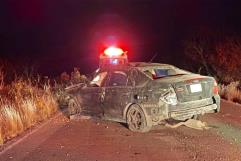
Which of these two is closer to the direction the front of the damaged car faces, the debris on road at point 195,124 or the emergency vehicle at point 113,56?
the emergency vehicle

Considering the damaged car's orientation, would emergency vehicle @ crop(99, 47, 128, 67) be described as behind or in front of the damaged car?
in front

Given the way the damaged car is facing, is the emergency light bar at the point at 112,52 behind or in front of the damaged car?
in front

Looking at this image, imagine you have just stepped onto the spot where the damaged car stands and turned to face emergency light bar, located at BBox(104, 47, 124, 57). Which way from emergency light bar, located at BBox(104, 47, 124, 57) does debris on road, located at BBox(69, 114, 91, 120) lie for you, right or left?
left

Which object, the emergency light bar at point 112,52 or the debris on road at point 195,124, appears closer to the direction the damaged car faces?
the emergency light bar

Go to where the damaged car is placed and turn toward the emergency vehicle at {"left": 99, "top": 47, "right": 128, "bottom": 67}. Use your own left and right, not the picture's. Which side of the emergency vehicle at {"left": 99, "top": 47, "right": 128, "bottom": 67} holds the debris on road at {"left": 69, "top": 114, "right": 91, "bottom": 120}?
left

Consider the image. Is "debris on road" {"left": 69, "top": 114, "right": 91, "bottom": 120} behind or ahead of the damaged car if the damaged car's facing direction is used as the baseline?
ahead

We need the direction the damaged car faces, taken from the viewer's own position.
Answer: facing away from the viewer and to the left of the viewer
